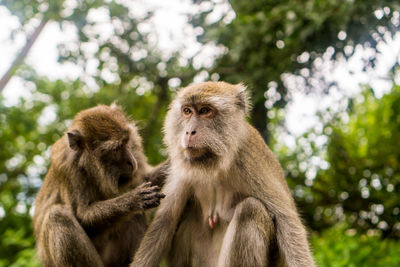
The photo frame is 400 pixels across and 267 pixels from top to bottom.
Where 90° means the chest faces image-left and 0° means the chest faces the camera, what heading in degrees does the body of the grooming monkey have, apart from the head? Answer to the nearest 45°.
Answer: approximately 315°
